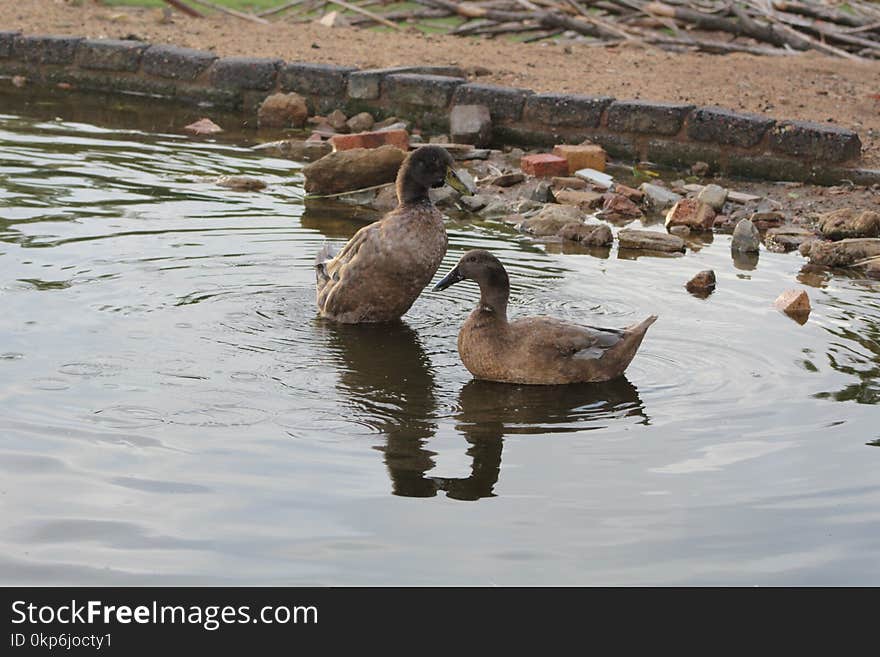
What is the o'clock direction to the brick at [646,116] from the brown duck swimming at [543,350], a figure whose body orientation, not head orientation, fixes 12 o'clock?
The brick is roughly at 3 o'clock from the brown duck swimming.

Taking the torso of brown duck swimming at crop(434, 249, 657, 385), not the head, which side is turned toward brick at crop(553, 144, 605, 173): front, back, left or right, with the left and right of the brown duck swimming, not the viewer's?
right

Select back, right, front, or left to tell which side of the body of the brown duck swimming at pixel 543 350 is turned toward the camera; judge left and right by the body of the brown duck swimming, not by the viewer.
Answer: left

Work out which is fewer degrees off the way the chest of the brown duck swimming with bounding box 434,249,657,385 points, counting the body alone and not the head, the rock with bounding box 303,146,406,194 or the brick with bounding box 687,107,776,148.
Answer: the rock

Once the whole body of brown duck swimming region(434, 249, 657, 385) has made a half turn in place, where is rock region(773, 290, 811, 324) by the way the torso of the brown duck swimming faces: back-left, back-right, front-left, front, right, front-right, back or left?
front-left

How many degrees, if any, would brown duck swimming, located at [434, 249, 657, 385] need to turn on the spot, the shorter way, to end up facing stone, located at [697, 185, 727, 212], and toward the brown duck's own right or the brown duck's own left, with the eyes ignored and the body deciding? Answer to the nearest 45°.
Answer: approximately 90° to the brown duck's own right

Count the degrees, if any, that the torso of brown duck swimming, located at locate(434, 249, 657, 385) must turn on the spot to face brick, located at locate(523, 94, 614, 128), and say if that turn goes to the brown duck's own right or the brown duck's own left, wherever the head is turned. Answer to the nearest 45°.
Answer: approximately 90° to the brown duck's own right

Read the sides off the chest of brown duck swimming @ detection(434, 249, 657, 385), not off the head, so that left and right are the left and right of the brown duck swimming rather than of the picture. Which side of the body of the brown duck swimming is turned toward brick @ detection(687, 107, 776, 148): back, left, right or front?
right

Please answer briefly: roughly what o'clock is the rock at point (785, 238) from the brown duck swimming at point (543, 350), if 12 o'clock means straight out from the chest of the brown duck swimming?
The rock is roughly at 4 o'clock from the brown duck swimming.

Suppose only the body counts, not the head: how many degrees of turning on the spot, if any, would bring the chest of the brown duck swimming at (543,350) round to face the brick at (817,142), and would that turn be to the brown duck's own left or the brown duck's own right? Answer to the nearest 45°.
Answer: approximately 90° to the brown duck's own right

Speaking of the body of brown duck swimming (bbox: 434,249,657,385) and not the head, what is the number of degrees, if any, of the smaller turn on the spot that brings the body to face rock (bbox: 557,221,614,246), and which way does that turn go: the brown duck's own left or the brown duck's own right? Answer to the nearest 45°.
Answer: approximately 90° to the brown duck's own right
